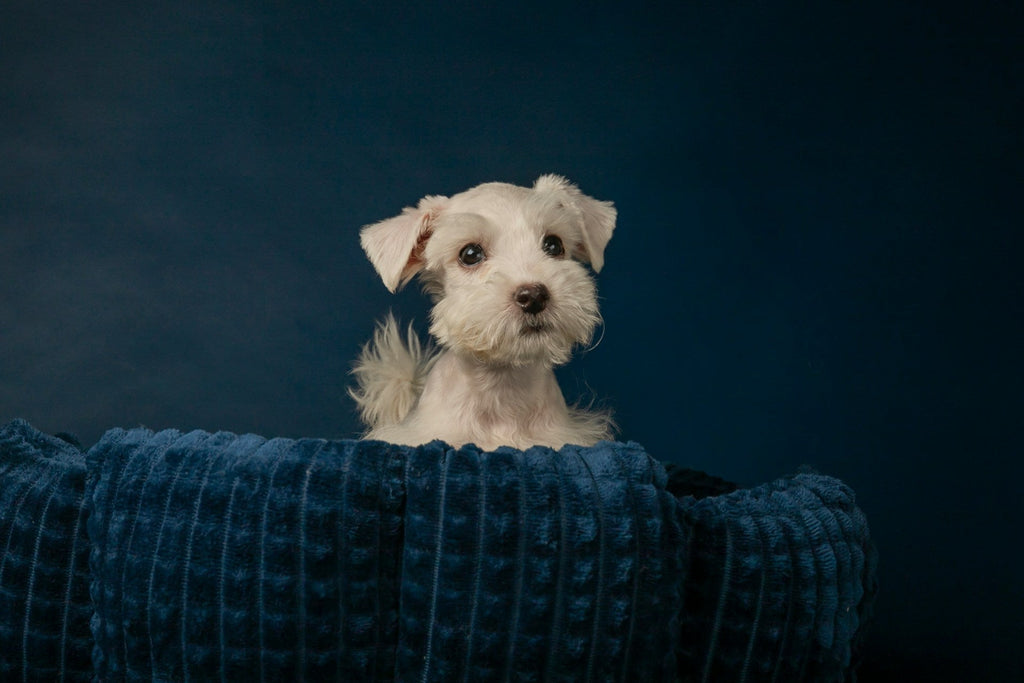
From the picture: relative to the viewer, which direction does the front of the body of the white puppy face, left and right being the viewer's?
facing the viewer and to the right of the viewer
